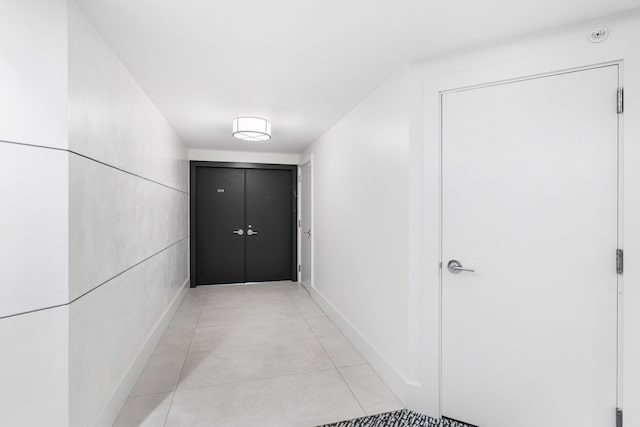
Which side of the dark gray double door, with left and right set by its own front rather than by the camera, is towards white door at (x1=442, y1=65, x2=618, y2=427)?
front

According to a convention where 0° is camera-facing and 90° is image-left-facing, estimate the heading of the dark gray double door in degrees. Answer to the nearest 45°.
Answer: approximately 0°

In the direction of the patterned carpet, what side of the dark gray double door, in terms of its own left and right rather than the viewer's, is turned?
front

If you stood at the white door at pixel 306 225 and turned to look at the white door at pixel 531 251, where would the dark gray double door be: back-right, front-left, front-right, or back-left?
back-right

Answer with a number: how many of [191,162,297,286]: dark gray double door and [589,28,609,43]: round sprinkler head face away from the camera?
0

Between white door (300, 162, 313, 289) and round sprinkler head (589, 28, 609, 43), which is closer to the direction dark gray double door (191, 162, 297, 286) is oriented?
the round sprinkler head

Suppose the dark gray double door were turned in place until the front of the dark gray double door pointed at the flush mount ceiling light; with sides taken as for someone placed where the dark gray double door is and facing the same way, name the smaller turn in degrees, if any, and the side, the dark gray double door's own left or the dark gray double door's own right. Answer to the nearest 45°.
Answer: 0° — it already faces it

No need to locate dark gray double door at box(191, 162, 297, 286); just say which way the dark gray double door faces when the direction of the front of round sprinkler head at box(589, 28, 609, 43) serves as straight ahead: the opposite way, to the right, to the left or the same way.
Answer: to the left

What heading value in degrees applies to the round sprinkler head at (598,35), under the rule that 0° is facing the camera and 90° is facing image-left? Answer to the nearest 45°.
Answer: approximately 45°
